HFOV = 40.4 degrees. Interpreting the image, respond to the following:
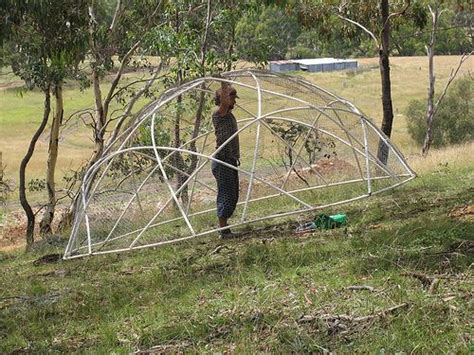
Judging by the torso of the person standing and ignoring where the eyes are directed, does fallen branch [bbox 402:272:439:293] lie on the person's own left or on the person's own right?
on the person's own right

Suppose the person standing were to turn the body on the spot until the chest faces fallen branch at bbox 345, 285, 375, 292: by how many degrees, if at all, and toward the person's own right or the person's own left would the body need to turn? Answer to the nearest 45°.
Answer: approximately 90° to the person's own right

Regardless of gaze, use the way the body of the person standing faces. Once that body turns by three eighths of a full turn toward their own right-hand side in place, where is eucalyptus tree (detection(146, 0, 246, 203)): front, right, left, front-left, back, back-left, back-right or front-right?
back-right

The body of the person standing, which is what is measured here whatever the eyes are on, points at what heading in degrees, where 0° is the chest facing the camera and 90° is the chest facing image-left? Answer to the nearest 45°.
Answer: approximately 270°

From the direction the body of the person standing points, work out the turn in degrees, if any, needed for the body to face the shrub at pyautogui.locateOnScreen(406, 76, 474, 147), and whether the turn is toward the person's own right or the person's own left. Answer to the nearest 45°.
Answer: approximately 45° to the person's own left

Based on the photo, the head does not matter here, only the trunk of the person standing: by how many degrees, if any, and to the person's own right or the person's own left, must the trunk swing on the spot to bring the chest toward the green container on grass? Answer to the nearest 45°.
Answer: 0° — they already face it

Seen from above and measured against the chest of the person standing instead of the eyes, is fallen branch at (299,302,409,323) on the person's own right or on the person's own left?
on the person's own right

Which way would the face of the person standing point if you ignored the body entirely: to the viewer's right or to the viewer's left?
to the viewer's right

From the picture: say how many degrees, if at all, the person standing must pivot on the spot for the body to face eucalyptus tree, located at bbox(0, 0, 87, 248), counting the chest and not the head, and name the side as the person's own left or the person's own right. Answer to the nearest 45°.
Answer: approximately 135° to the person's own left

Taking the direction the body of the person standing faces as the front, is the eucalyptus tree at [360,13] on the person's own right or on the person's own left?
on the person's own left
